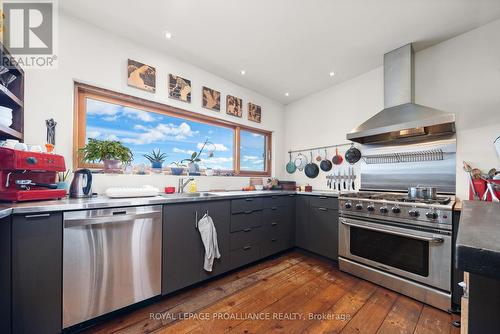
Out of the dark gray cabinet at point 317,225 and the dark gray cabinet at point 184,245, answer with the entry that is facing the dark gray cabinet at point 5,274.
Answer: the dark gray cabinet at point 317,225

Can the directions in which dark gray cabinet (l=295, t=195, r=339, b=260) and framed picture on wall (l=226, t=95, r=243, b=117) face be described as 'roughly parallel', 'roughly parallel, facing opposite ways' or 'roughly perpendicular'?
roughly perpendicular

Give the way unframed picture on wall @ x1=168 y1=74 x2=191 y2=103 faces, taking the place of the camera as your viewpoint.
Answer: facing the viewer and to the right of the viewer

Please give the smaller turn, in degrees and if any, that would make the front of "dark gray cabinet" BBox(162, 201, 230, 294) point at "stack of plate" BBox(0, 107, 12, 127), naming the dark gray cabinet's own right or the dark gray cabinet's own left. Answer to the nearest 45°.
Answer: approximately 135° to the dark gray cabinet's own right

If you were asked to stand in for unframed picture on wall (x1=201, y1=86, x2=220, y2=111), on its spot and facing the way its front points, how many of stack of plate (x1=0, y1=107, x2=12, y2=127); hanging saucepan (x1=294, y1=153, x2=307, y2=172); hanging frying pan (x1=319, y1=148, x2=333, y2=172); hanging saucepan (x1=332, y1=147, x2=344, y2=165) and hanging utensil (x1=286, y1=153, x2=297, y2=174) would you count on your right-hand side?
1

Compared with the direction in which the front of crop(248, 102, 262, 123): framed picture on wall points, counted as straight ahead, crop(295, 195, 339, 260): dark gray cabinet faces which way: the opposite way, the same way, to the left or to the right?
to the right

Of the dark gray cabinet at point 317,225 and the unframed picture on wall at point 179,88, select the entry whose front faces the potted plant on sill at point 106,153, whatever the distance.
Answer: the dark gray cabinet

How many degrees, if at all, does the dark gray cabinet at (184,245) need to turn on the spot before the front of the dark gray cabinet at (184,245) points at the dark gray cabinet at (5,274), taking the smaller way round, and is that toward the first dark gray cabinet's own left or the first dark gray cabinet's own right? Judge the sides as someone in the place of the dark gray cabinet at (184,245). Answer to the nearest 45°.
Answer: approximately 90° to the first dark gray cabinet's own right
